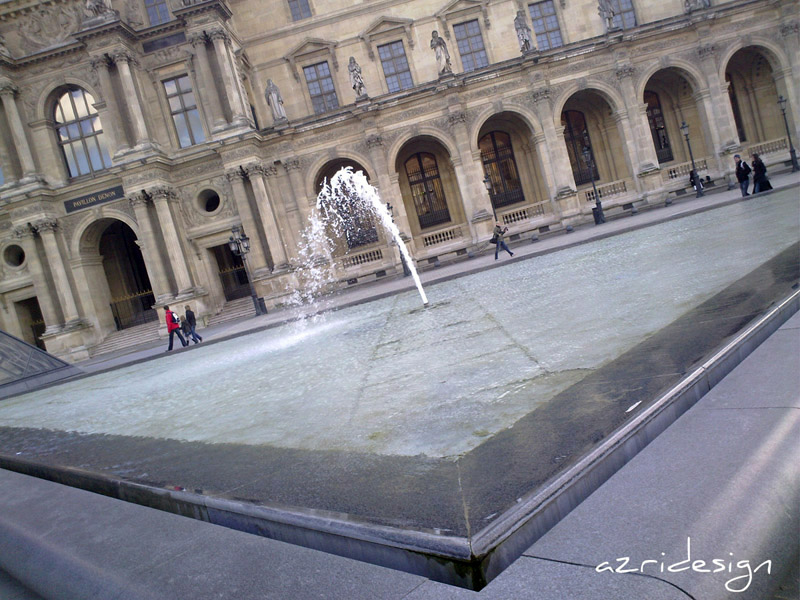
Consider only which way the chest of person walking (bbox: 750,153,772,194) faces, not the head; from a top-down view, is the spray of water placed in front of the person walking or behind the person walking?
in front

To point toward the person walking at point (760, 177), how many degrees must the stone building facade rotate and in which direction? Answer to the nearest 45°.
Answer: approximately 45° to its left

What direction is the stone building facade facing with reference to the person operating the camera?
facing the viewer
